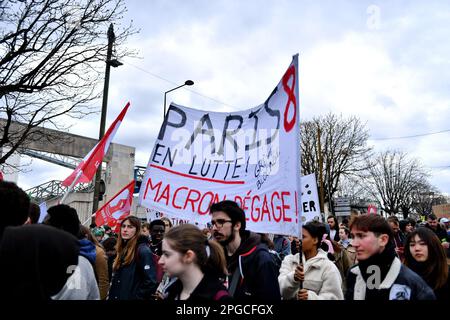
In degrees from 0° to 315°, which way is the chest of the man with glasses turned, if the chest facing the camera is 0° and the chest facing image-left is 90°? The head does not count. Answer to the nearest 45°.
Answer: approximately 45°

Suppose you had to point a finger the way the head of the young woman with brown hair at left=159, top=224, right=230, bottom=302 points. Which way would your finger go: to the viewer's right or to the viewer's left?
to the viewer's left
